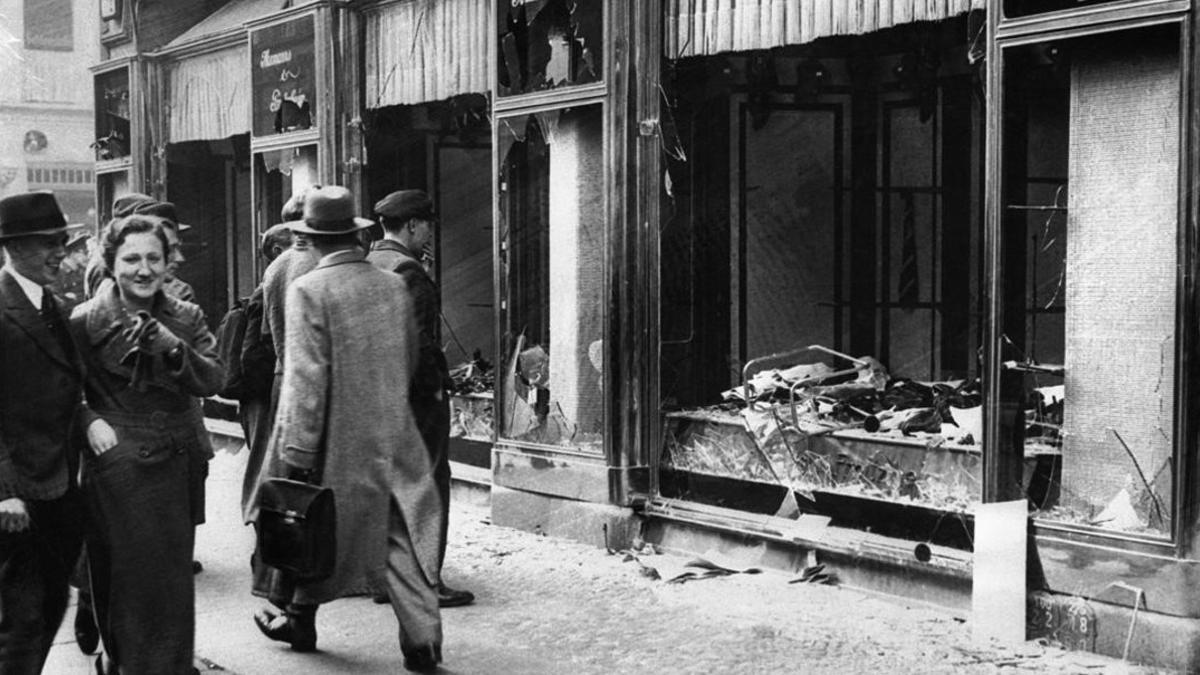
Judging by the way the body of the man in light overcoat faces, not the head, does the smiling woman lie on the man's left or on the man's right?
on the man's left

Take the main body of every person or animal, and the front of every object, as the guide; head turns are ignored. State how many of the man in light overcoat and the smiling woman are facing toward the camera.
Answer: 1

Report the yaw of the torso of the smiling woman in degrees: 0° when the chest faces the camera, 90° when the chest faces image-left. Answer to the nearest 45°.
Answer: approximately 0°

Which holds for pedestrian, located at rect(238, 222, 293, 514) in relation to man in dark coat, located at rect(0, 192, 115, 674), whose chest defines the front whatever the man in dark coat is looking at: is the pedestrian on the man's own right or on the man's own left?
on the man's own left

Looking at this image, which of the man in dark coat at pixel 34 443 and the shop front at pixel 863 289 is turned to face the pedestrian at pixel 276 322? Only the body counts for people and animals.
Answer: the shop front

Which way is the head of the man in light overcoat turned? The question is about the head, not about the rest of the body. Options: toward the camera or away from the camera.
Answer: away from the camera

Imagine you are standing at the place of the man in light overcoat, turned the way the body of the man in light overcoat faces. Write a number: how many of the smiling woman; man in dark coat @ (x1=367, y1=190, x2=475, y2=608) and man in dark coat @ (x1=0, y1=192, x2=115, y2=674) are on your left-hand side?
2

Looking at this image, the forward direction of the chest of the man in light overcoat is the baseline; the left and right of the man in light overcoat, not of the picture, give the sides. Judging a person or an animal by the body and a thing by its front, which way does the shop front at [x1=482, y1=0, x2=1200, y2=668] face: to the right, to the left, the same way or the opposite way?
to the left

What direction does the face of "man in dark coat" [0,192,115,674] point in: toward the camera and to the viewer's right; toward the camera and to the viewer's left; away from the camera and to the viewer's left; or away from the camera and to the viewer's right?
toward the camera and to the viewer's right

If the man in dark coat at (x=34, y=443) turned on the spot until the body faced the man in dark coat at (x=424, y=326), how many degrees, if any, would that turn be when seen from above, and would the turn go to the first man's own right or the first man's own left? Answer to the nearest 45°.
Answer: approximately 90° to the first man's own left
